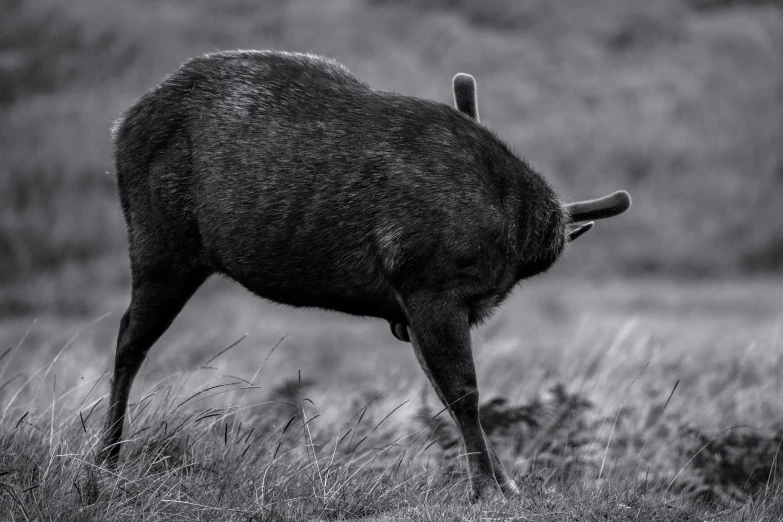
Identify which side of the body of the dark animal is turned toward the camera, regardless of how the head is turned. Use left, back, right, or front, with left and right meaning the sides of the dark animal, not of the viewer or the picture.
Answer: right

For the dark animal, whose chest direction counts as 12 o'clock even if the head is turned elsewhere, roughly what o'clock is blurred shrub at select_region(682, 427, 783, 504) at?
The blurred shrub is roughly at 11 o'clock from the dark animal.
